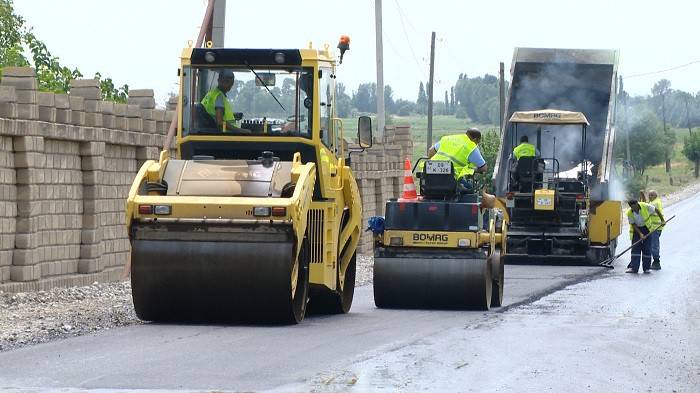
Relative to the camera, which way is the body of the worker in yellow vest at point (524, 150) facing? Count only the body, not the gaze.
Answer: away from the camera

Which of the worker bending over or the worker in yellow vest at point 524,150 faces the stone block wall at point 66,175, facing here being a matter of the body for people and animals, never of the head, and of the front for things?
the worker bending over

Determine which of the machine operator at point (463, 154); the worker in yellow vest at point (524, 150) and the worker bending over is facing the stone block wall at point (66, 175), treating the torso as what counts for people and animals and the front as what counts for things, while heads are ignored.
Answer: the worker bending over

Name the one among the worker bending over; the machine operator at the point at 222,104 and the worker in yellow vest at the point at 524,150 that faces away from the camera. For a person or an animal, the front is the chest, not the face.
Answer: the worker in yellow vest

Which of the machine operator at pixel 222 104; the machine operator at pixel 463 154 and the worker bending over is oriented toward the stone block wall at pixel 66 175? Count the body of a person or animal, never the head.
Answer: the worker bending over
